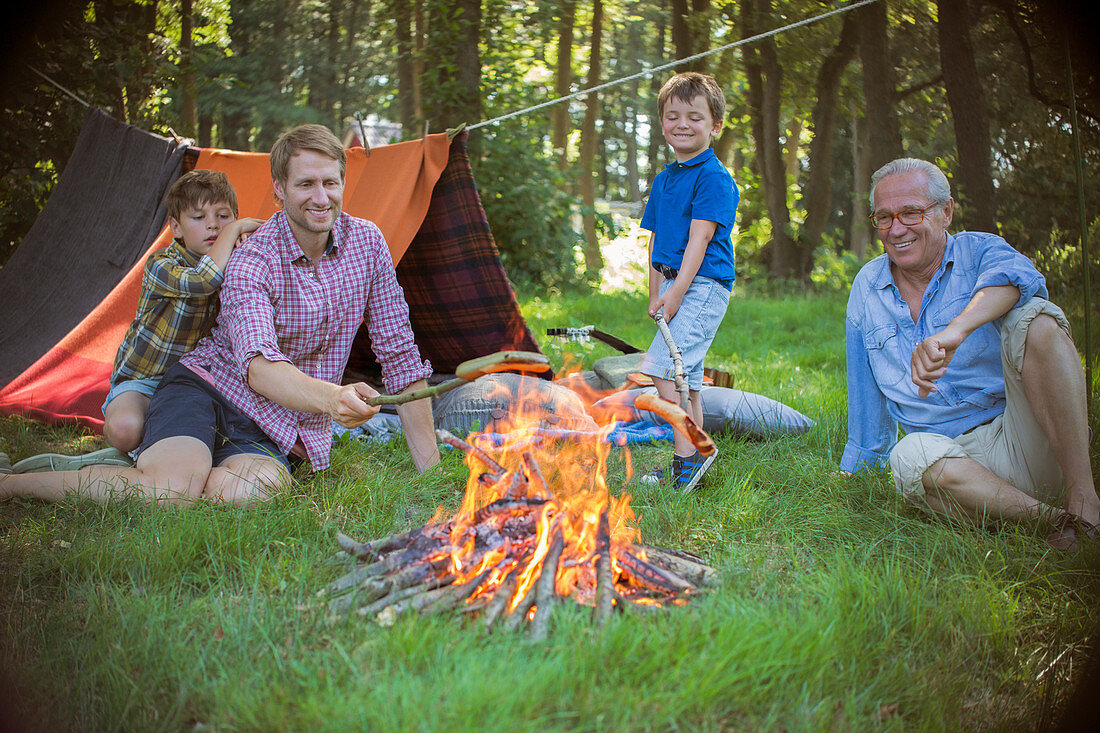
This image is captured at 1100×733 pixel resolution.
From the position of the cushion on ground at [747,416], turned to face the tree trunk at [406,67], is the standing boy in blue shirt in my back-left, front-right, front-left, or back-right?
back-left

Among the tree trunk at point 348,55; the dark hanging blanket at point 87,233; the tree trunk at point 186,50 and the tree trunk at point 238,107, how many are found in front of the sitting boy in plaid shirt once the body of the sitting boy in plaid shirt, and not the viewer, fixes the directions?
0

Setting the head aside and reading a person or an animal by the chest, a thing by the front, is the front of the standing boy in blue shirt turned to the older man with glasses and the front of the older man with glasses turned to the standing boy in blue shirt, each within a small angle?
no

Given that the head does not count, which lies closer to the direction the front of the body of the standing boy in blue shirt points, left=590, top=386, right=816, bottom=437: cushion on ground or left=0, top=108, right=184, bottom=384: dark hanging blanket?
the dark hanging blanket

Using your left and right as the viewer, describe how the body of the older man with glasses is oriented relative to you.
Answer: facing the viewer

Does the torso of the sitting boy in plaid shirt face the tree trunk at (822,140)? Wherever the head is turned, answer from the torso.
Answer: no

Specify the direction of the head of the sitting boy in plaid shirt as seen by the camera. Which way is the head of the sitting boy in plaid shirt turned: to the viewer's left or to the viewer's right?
to the viewer's right

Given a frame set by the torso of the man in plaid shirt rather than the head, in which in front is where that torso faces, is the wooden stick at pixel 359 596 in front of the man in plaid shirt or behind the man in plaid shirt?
in front

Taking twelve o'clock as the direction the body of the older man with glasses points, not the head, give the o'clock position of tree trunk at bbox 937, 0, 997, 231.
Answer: The tree trunk is roughly at 6 o'clock from the older man with glasses.

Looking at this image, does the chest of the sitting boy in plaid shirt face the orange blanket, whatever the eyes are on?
no

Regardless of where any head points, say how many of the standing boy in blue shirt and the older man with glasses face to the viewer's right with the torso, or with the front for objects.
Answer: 0

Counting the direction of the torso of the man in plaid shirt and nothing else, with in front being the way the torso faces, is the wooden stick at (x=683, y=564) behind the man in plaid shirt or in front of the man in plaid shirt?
in front

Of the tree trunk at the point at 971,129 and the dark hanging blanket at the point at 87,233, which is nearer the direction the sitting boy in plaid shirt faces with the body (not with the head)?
the tree trunk

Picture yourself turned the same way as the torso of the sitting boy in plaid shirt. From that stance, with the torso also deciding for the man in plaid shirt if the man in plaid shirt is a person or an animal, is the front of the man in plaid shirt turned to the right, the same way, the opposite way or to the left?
the same way

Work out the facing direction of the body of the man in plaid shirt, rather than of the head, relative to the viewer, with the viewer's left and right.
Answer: facing the viewer and to the right of the viewer

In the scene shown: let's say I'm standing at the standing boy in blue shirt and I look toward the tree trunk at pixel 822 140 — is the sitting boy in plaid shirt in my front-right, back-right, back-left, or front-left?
back-left

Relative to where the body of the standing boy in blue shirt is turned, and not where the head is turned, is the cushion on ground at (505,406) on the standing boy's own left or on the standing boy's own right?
on the standing boy's own right

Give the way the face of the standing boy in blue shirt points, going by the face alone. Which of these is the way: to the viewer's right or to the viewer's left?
to the viewer's left

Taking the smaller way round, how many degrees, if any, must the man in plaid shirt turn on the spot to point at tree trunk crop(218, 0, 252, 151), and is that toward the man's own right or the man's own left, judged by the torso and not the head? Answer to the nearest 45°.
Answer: approximately 135° to the man's own left

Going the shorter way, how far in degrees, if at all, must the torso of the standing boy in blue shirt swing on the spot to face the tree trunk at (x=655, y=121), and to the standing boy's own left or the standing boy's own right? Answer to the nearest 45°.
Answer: approximately 135° to the standing boy's own right
